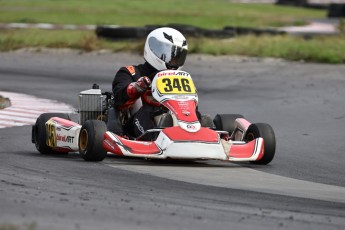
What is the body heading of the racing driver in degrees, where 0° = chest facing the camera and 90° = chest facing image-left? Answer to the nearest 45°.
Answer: approximately 315°

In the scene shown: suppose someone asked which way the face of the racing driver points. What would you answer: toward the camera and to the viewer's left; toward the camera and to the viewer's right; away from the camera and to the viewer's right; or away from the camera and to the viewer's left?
toward the camera and to the viewer's right

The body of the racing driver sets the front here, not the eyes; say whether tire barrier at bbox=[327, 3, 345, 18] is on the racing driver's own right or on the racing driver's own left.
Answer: on the racing driver's own left
